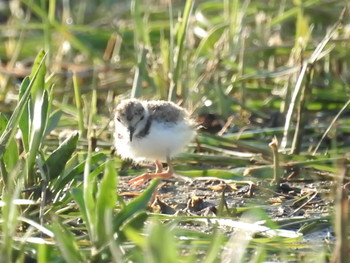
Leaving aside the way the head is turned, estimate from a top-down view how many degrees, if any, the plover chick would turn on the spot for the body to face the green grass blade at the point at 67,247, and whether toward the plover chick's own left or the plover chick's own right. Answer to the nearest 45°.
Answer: approximately 45° to the plover chick's own left

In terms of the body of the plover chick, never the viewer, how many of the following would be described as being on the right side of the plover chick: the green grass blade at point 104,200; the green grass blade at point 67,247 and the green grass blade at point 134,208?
0

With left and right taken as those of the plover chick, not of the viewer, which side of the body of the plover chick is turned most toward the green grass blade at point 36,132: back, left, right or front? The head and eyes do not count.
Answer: front

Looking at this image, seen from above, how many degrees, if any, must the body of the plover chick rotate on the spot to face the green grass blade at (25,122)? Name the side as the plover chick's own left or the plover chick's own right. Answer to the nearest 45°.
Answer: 0° — it already faces it

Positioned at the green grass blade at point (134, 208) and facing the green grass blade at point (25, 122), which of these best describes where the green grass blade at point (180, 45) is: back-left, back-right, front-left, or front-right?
front-right

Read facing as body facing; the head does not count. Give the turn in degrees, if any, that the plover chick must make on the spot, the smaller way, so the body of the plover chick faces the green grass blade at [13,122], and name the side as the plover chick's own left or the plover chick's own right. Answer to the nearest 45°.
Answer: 0° — it already faces it

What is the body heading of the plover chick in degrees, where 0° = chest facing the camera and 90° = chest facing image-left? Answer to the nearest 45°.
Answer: approximately 45°
